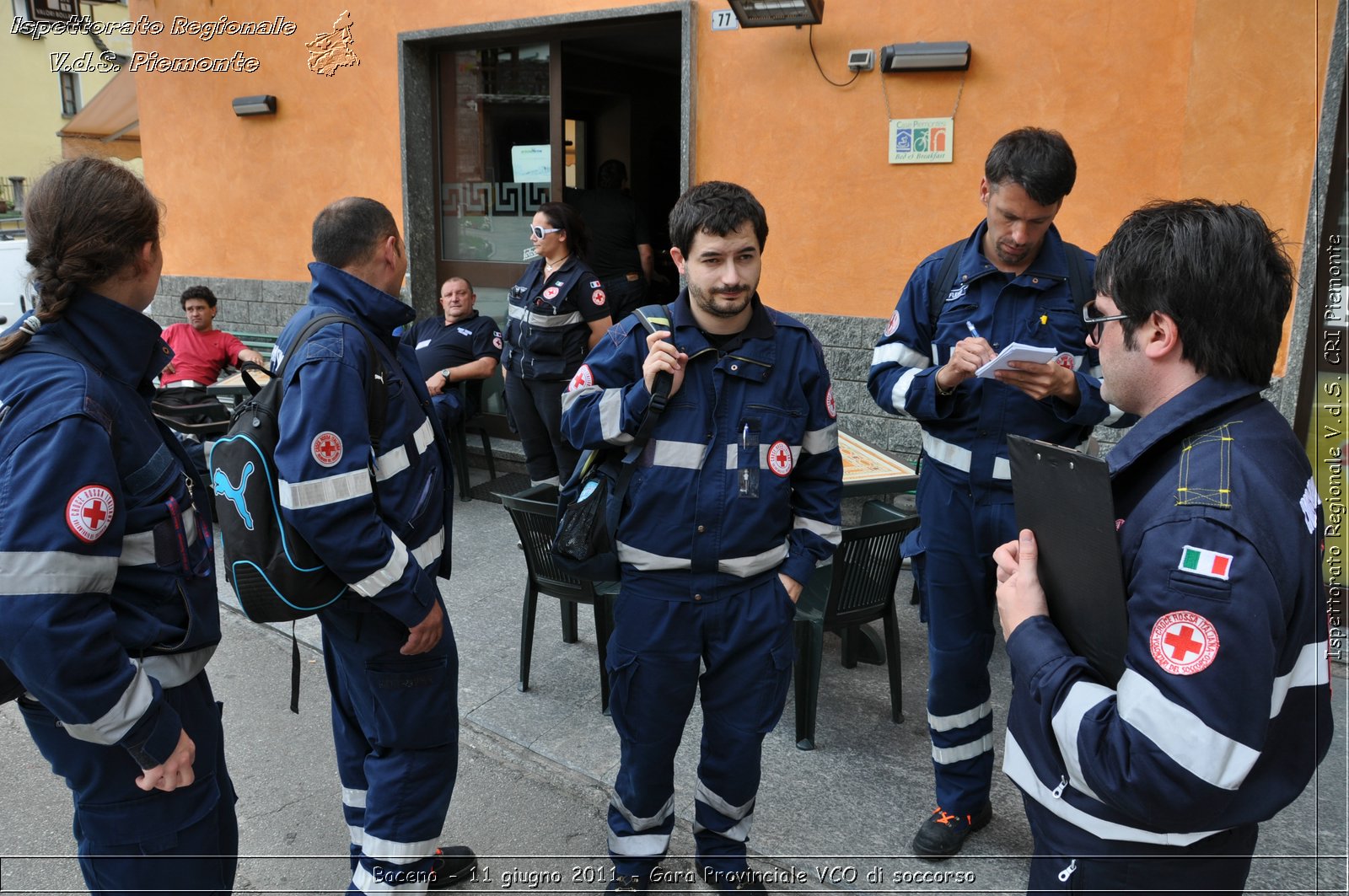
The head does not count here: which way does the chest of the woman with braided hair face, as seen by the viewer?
to the viewer's right

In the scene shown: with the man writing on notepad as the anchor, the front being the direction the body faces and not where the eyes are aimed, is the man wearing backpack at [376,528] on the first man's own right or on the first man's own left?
on the first man's own right

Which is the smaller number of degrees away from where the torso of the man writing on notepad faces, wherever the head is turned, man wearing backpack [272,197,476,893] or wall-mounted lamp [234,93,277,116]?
the man wearing backpack

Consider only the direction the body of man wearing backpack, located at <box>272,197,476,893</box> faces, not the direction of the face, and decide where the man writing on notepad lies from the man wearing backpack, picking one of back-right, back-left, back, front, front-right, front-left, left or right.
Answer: front

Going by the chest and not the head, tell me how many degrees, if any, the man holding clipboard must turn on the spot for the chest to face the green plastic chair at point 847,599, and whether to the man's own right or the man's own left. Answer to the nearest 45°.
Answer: approximately 45° to the man's own right

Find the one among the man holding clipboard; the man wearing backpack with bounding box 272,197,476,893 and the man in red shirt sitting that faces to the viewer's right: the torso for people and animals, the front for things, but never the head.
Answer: the man wearing backpack

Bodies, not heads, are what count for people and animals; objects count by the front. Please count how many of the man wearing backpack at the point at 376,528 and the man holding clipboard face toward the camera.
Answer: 0

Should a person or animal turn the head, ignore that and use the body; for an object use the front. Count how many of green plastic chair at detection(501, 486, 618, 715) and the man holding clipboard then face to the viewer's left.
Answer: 1

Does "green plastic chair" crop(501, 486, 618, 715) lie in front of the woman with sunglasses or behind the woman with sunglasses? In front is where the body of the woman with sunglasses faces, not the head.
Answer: in front

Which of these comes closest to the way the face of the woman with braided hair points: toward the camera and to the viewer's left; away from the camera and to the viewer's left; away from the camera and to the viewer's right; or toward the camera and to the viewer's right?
away from the camera and to the viewer's right

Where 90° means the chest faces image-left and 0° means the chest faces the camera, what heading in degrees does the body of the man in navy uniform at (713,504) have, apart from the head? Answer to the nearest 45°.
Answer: approximately 0°

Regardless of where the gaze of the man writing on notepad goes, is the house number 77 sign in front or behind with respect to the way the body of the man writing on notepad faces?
behind

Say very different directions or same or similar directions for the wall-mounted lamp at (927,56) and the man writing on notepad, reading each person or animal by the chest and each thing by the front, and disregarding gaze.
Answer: same or similar directions

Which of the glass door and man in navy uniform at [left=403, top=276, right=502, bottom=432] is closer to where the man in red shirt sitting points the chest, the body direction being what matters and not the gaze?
the man in navy uniform

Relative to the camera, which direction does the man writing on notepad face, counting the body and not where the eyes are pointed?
toward the camera

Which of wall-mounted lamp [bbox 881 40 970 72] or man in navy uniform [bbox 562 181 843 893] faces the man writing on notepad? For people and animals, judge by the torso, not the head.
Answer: the wall-mounted lamp

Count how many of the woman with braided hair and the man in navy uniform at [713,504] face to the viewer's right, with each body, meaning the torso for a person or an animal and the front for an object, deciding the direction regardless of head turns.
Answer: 1
